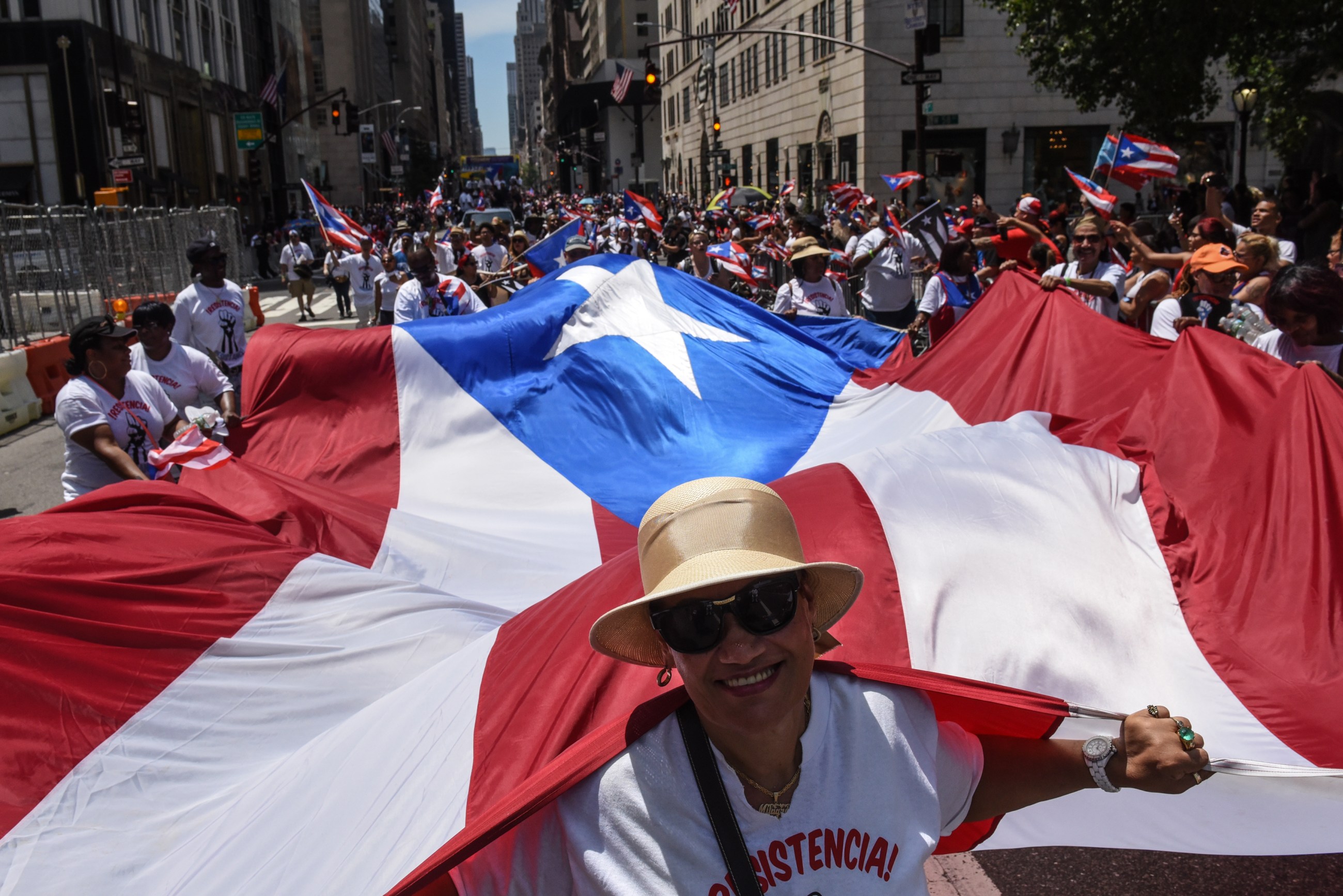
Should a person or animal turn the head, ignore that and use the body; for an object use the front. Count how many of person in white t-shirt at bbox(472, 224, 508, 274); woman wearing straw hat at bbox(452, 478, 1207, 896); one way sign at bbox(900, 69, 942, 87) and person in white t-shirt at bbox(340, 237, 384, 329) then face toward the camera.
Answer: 4

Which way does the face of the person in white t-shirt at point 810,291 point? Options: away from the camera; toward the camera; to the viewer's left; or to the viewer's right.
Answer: toward the camera

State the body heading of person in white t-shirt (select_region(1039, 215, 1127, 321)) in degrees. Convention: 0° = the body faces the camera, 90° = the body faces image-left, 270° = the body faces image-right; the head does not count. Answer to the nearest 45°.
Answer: approximately 45°

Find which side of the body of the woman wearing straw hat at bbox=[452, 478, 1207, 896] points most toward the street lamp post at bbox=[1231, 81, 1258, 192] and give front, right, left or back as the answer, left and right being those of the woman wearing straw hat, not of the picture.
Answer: back

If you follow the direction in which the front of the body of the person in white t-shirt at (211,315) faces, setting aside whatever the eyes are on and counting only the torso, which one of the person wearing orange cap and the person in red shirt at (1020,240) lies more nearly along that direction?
the person wearing orange cap

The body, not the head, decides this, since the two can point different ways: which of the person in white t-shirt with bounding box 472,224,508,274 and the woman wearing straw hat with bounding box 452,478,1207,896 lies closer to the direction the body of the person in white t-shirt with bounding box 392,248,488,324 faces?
the woman wearing straw hat

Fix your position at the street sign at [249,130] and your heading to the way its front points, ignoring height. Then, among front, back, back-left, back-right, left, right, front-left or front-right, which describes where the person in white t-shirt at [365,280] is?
front

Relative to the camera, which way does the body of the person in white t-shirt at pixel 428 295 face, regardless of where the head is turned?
toward the camera

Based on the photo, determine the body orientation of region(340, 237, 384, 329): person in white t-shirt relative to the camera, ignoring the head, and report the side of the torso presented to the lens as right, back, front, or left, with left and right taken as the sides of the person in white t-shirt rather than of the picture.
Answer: front

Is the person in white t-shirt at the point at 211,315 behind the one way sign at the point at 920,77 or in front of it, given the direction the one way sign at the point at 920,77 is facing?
in front

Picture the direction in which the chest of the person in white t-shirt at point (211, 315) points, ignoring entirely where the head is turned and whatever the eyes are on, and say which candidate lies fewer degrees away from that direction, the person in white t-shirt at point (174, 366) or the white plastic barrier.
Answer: the person in white t-shirt

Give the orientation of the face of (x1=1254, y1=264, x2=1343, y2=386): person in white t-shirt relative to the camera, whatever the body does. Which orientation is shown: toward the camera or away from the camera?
toward the camera

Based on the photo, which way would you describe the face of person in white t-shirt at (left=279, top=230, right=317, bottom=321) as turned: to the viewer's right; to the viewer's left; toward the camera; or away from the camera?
toward the camera

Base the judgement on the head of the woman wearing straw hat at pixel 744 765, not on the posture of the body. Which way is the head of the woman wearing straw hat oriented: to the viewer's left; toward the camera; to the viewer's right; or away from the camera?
toward the camera

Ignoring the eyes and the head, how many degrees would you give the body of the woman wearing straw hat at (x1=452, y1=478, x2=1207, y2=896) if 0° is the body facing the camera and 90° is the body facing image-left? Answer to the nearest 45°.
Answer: approximately 0°
